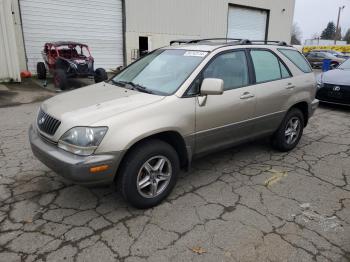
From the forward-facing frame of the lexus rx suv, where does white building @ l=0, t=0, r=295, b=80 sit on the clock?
The white building is roughly at 4 o'clock from the lexus rx suv.

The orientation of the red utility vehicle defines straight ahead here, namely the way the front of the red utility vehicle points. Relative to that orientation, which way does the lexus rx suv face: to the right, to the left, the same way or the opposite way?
to the right

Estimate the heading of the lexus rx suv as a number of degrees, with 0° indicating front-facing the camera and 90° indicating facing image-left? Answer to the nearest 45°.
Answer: approximately 45°

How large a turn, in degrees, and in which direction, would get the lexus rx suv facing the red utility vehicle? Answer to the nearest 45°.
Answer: approximately 90° to its right

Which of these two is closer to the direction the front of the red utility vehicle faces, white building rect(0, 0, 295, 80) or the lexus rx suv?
the lexus rx suv

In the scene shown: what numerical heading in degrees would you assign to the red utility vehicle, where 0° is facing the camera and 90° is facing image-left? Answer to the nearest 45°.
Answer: approximately 315°
